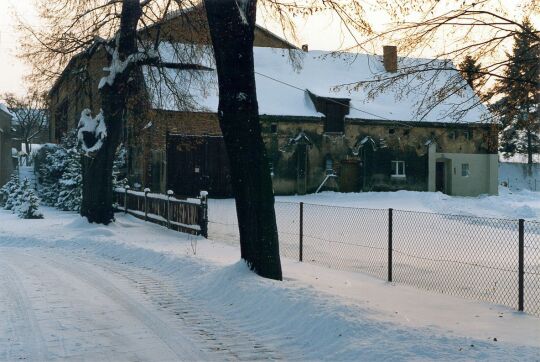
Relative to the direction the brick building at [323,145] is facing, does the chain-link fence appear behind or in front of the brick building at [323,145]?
in front

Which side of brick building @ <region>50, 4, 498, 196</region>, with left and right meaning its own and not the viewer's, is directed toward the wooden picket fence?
front

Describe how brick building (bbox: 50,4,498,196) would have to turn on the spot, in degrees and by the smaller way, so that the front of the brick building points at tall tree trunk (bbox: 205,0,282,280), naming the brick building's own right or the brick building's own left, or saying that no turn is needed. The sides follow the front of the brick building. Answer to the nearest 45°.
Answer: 0° — it already faces it

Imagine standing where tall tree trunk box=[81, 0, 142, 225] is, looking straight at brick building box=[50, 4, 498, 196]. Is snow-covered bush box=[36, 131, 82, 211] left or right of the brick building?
left

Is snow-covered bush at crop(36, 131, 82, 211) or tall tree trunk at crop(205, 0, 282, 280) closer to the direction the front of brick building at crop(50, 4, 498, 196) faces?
the tall tree trunk

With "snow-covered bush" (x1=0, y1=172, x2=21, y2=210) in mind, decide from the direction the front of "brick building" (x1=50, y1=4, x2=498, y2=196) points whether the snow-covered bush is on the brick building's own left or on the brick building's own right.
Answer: on the brick building's own right

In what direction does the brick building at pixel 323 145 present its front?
toward the camera

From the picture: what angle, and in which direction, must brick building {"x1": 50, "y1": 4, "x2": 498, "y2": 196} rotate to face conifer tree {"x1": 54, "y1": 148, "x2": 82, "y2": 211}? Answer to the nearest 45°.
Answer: approximately 45° to its right

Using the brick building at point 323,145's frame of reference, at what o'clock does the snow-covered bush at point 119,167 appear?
The snow-covered bush is roughly at 2 o'clock from the brick building.

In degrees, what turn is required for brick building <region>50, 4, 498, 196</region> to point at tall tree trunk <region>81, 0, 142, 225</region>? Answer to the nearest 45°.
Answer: approximately 45° to its right

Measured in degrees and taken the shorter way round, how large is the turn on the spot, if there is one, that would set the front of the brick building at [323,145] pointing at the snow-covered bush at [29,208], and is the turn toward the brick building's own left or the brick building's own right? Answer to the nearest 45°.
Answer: approximately 45° to the brick building's own right

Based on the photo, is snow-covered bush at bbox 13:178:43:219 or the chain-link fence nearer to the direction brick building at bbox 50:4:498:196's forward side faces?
the chain-link fence
